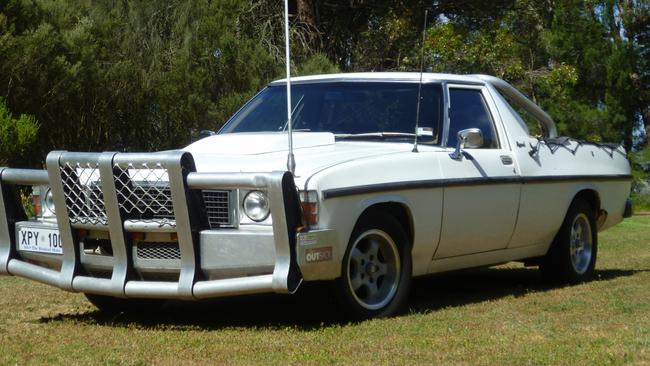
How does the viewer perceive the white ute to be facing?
facing the viewer and to the left of the viewer
